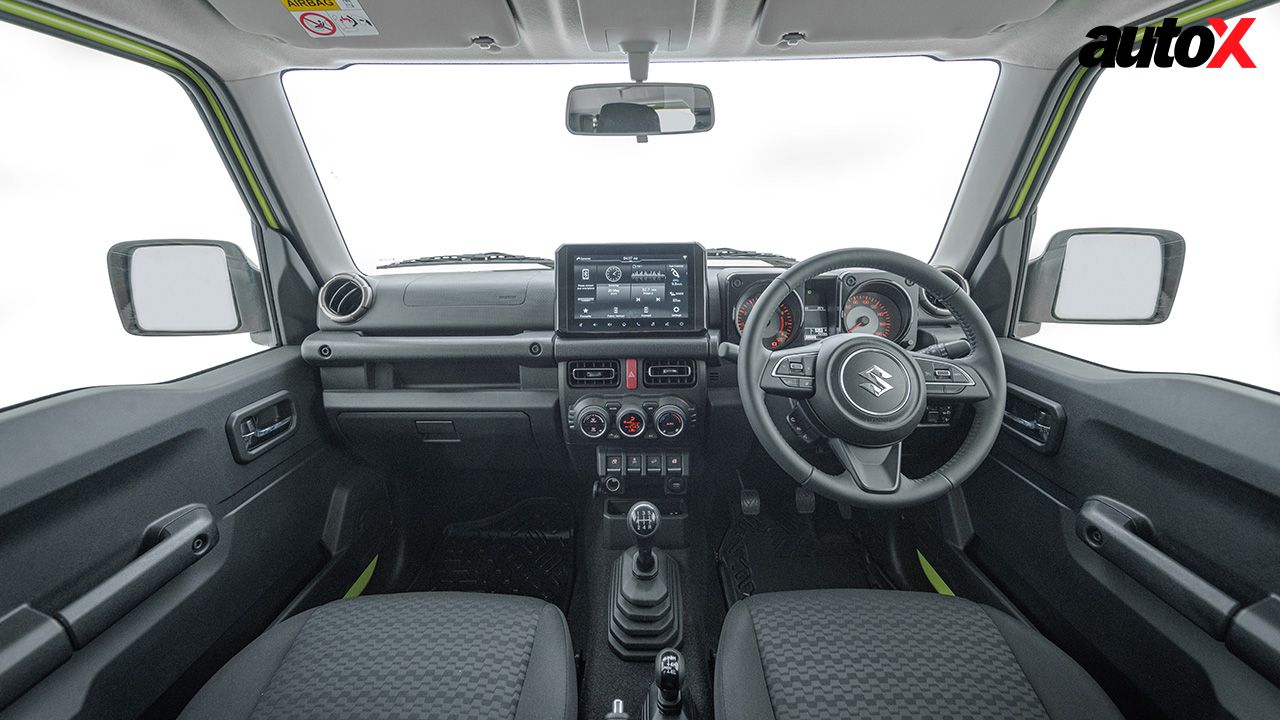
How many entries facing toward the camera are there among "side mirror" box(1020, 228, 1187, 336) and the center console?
2

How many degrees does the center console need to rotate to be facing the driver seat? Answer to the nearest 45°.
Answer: approximately 45° to its left

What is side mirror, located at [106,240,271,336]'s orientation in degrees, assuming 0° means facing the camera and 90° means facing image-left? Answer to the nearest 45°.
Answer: approximately 0°

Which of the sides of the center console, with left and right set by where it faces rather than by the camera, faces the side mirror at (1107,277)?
left

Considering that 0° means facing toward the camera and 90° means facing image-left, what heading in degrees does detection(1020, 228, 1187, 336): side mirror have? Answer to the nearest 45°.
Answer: approximately 0°

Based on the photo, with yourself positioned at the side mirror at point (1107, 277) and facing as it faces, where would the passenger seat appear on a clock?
The passenger seat is roughly at 1 o'clock from the side mirror.
